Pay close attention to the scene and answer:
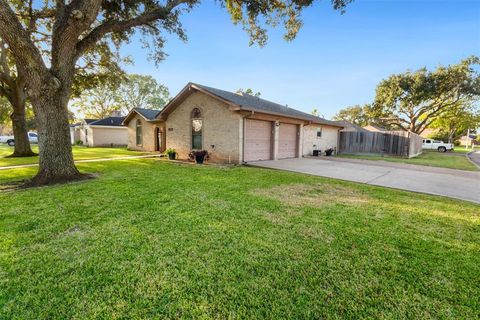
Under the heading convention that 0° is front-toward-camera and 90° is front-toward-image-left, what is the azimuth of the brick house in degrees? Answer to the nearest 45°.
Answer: approximately 45°

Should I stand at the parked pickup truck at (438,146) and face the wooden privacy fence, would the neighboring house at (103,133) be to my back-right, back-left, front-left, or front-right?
front-right

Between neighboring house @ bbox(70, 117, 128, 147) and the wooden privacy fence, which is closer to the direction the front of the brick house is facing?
the neighboring house

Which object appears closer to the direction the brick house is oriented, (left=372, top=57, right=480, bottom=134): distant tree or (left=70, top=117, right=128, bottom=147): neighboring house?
the neighboring house

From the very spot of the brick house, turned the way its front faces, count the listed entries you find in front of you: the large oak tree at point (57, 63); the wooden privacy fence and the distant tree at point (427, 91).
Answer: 1

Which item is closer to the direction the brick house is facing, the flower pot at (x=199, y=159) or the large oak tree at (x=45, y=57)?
the flower pot

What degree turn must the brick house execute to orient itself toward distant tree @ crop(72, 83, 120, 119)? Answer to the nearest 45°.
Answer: approximately 90° to its right

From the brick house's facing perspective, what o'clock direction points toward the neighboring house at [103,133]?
The neighboring house is roughly at 3 o'clock from the brick house.

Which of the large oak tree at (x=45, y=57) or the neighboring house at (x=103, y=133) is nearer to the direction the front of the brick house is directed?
the large oak tree

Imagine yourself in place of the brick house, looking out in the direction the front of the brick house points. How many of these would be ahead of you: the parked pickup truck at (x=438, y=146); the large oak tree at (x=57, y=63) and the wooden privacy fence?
1

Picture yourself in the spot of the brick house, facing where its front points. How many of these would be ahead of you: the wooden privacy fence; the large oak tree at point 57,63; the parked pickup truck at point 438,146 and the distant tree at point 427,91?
1

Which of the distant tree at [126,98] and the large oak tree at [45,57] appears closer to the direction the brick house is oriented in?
the large oak tree

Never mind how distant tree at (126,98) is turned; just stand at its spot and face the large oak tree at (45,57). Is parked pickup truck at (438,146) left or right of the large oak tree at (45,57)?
left

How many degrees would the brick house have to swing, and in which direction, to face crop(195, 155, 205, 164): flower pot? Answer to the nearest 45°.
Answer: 0° — it already faces it

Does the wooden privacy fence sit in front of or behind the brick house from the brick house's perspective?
behind
